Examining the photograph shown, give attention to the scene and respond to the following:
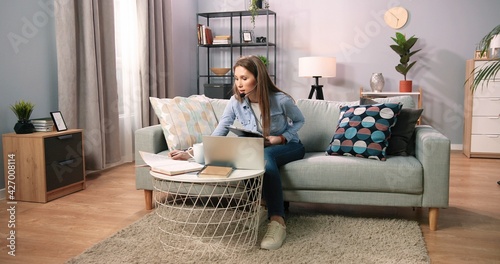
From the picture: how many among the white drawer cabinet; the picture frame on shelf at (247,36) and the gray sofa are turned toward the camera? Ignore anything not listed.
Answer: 3

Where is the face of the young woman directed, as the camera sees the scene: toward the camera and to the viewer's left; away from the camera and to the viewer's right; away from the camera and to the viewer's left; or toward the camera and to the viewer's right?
toward the camera and to the viewer's left

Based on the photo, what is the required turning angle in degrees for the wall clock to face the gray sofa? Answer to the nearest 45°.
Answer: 0° — it already faces it

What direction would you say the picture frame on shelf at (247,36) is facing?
toward the camera

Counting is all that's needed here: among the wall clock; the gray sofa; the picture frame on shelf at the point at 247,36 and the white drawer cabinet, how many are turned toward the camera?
4

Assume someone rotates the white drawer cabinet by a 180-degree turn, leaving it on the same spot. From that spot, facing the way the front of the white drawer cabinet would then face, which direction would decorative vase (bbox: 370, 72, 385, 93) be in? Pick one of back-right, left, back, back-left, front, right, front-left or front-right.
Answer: left

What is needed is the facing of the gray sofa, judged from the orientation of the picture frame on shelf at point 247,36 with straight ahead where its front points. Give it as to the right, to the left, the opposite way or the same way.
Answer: the same way

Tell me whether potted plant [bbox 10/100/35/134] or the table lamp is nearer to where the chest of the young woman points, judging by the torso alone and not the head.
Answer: the potted plant

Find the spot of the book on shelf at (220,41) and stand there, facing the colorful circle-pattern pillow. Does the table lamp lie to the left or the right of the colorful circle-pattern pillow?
left

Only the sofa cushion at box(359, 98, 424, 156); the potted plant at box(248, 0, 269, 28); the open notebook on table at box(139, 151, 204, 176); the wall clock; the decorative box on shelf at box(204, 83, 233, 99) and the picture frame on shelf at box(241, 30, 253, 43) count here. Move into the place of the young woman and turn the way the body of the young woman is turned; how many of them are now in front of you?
1

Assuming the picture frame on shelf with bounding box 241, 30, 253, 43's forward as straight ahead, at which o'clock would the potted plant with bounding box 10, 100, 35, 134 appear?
The potted plant is roughly at 1 o'clock from the picture frame on shelf.

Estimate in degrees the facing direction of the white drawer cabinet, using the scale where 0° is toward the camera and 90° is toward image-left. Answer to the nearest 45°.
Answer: approximately 0°

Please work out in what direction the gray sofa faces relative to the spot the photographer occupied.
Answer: facing the viewer
